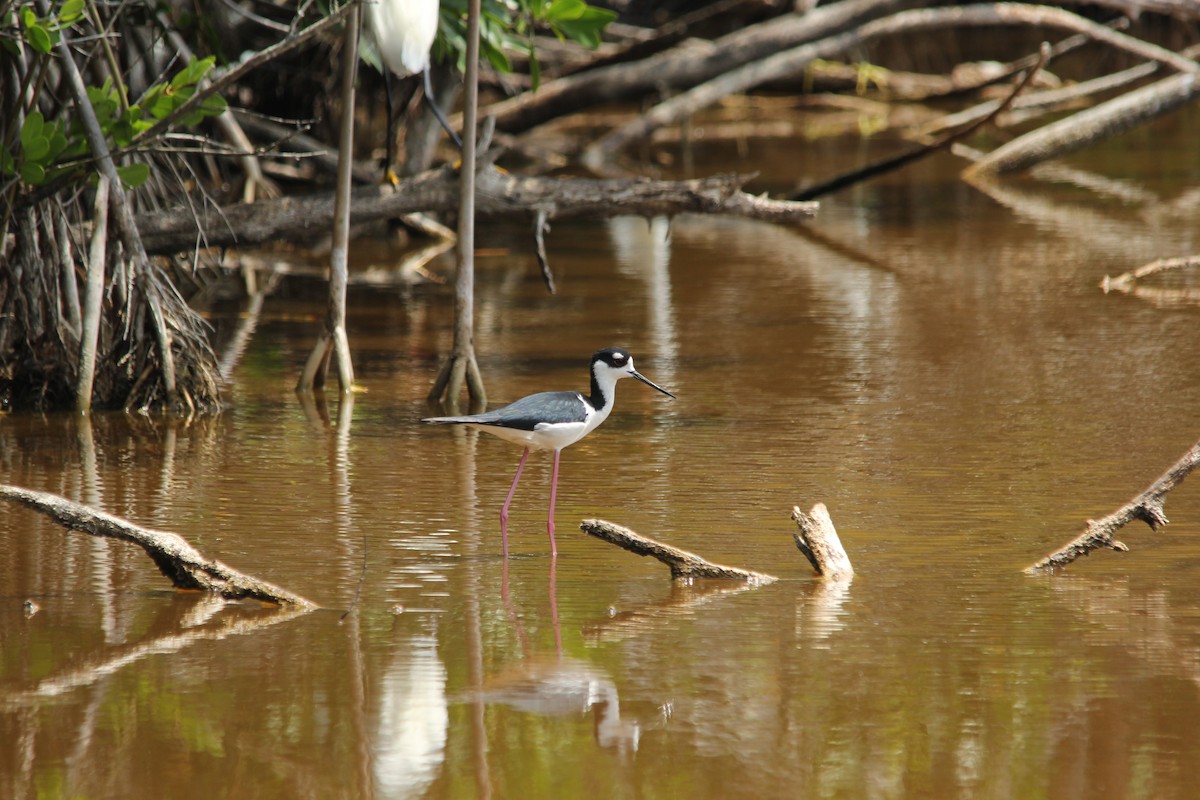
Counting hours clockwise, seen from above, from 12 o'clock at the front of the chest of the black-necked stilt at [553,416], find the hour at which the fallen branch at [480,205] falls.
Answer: The fallen branch is roughly at 9 o'clock from the black-necked stilt.

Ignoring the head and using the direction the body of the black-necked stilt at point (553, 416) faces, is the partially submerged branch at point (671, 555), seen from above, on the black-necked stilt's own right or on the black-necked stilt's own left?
on the black-necked stilt's own right

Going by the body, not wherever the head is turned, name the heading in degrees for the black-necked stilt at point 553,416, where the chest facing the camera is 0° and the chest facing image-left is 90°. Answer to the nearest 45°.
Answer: approximately 270°

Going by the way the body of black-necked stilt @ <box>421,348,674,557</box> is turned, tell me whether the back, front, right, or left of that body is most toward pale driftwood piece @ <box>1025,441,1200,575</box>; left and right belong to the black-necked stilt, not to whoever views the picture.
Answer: front

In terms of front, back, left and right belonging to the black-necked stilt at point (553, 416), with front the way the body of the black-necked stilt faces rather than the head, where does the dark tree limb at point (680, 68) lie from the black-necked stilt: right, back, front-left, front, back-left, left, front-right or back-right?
left

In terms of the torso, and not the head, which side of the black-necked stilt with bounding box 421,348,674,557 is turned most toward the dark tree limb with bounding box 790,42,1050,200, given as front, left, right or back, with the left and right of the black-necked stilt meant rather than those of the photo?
left

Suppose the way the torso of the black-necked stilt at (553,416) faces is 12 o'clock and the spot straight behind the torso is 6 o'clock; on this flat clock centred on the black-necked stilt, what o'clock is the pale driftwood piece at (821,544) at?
The pale driftwood piece is roughly at 1 o'clock from the black-necked stilt.

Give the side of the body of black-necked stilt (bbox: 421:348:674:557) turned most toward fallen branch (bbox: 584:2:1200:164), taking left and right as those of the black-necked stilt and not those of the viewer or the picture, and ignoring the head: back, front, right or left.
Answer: left

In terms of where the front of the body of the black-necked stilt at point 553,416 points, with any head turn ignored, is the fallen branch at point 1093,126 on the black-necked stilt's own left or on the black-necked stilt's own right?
on the black-necked stilt's own left

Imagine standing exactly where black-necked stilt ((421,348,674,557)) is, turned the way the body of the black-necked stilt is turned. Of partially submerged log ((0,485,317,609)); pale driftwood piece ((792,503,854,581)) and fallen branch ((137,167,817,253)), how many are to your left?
1

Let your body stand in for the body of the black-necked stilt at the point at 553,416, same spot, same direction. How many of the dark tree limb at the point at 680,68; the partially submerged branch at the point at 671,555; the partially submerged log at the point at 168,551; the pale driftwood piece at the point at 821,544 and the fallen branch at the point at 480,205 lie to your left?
2

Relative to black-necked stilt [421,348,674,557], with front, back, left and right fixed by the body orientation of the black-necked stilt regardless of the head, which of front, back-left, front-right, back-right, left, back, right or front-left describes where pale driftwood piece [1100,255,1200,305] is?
front-left

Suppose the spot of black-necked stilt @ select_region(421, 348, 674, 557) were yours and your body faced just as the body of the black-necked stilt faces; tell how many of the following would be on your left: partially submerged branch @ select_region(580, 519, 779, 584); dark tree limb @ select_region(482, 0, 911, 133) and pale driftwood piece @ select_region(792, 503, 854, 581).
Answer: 1

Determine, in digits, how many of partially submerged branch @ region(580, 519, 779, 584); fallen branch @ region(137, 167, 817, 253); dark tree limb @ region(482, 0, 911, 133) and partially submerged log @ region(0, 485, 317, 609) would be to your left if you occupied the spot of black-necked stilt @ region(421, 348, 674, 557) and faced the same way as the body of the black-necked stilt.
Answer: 2

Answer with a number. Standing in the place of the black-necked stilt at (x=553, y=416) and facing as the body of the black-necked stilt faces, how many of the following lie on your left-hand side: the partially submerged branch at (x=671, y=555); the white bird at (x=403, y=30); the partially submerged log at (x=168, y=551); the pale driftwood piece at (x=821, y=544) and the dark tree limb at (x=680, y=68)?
2
